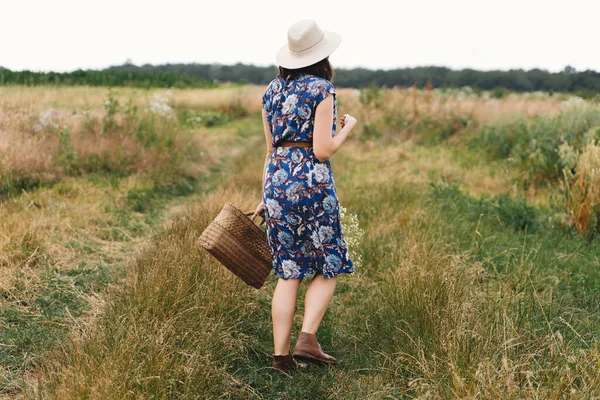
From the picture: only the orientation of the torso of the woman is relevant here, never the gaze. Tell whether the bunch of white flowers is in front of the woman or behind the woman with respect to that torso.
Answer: in front

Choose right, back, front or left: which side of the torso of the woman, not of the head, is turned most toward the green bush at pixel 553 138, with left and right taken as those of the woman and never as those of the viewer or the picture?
front

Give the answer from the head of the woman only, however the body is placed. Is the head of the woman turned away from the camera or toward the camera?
away from the camera

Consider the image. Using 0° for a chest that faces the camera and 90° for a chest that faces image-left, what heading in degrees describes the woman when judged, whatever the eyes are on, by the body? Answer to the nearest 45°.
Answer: approximately 225°
